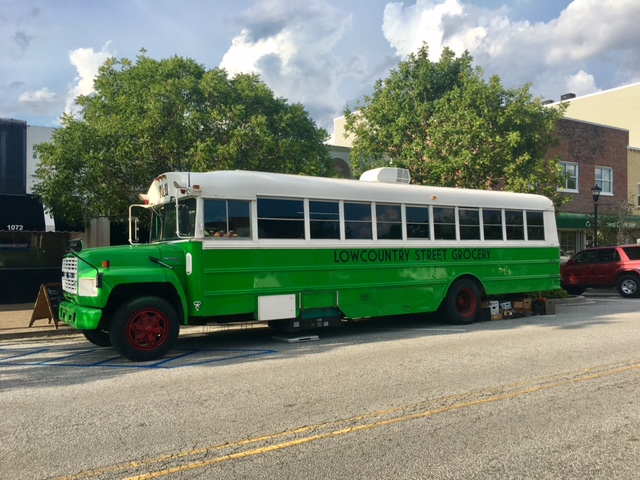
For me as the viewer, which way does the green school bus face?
facing the viewer and to the left of the viewer

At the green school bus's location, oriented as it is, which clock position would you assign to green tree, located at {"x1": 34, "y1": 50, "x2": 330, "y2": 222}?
The green tree is roughly at 3 o'clock from the green school bus.

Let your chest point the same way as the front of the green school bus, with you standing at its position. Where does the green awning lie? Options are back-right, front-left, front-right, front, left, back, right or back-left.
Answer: back

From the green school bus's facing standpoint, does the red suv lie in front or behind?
behind
